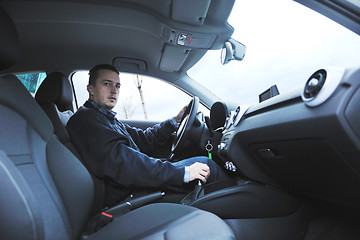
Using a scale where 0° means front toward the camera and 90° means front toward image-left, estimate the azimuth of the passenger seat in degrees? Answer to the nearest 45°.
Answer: approximately 315°
